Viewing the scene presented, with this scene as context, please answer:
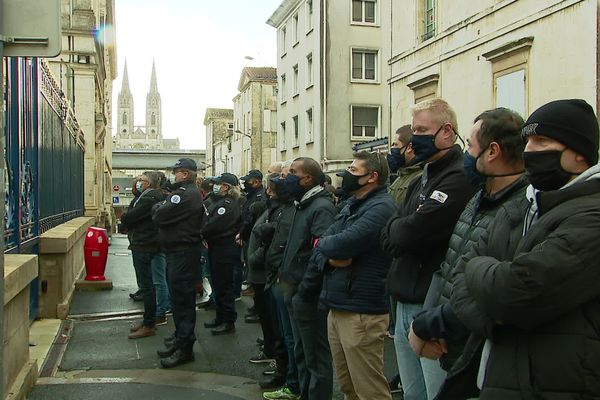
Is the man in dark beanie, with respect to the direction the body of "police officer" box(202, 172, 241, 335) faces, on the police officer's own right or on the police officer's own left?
on the police officer's own left

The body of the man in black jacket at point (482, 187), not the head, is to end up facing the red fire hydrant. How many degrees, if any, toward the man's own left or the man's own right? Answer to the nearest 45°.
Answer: approximately 45° to the man's own right

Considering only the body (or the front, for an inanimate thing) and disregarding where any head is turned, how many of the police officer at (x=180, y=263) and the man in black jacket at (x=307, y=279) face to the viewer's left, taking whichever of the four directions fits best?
2

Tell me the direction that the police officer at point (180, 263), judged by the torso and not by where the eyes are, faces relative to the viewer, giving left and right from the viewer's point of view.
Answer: facing to the left of the viewer

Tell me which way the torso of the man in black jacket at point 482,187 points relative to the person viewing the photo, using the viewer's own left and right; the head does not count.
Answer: facing to the left of the viewer

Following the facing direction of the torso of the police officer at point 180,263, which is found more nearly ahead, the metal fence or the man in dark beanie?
the metal fence

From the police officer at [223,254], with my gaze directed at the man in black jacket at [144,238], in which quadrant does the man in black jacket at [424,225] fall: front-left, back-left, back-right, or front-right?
back-left

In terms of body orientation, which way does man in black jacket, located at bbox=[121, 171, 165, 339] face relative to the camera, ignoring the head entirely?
to the viewer's left
